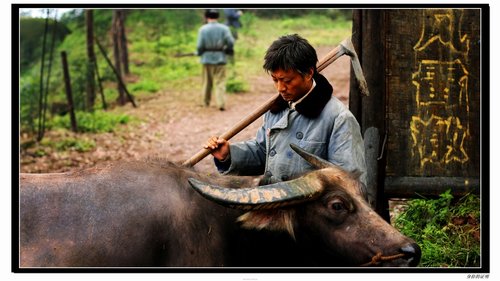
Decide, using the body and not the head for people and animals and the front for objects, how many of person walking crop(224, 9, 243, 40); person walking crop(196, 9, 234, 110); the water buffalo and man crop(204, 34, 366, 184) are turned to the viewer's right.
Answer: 1

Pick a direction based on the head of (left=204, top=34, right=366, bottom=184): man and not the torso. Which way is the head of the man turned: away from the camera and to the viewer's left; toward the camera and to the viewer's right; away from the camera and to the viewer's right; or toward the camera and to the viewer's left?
toward the camera and to the viewer's left

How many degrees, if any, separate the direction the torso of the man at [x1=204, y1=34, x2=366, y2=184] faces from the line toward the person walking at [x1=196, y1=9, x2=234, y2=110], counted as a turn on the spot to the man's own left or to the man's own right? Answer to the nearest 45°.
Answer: approximately 135° to the man's own right

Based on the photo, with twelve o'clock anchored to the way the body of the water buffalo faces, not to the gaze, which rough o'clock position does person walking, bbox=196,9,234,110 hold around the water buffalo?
The person walking is roughly at 9 o'clock from the water buffalo.

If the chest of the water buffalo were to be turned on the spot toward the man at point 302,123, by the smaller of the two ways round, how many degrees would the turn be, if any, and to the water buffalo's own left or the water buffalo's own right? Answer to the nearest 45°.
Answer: approximately 45° to the water buffalo's own left

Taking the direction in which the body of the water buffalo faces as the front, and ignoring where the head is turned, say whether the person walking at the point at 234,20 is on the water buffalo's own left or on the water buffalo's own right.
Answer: on the water buffalo's own left

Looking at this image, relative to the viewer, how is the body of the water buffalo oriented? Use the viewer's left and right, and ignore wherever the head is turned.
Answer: facing to the right of the viewer

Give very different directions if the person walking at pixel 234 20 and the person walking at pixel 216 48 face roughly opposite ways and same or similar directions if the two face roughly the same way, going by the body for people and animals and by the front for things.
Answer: same or similar directions

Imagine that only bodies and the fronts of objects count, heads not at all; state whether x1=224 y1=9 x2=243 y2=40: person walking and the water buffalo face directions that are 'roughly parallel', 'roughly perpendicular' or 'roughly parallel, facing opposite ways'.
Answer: roughly perpendicular
